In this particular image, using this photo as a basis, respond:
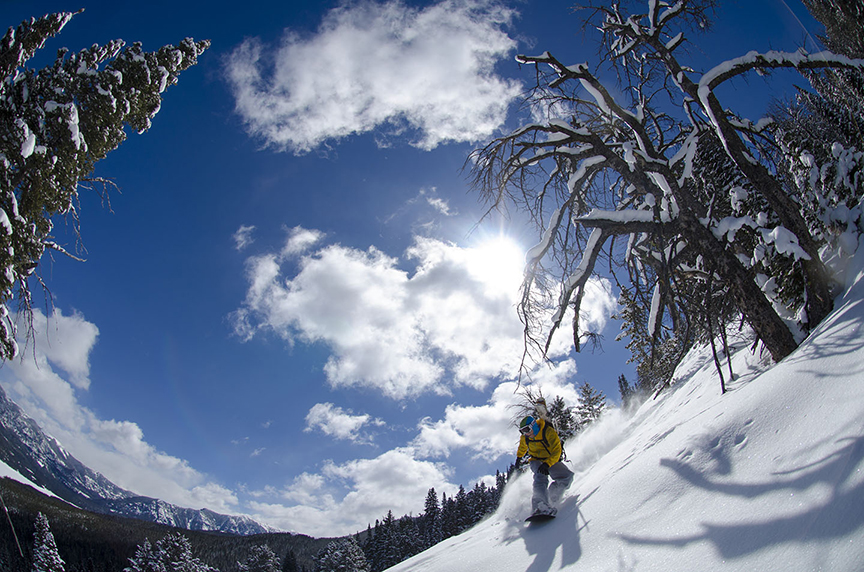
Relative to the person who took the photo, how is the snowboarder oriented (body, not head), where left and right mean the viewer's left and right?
facing the viewer and to the left of the viewer

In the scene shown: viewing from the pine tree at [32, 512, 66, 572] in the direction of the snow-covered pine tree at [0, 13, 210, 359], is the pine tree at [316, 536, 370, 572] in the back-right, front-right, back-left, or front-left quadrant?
front-left

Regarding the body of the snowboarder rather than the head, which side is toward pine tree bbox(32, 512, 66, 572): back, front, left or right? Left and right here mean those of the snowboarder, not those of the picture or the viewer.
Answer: right

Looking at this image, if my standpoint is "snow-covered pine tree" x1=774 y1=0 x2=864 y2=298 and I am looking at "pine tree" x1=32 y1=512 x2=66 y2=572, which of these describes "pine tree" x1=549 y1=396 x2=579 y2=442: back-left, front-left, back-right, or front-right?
front-right

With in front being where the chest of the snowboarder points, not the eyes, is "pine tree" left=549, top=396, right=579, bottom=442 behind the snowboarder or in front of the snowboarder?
behind

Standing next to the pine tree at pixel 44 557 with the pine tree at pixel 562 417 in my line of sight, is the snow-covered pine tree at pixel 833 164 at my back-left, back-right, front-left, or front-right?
front-right

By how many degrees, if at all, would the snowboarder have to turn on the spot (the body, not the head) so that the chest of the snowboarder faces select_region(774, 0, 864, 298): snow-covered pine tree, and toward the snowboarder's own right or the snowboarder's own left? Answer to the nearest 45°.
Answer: approximately 135° to the snowboarder's own left
